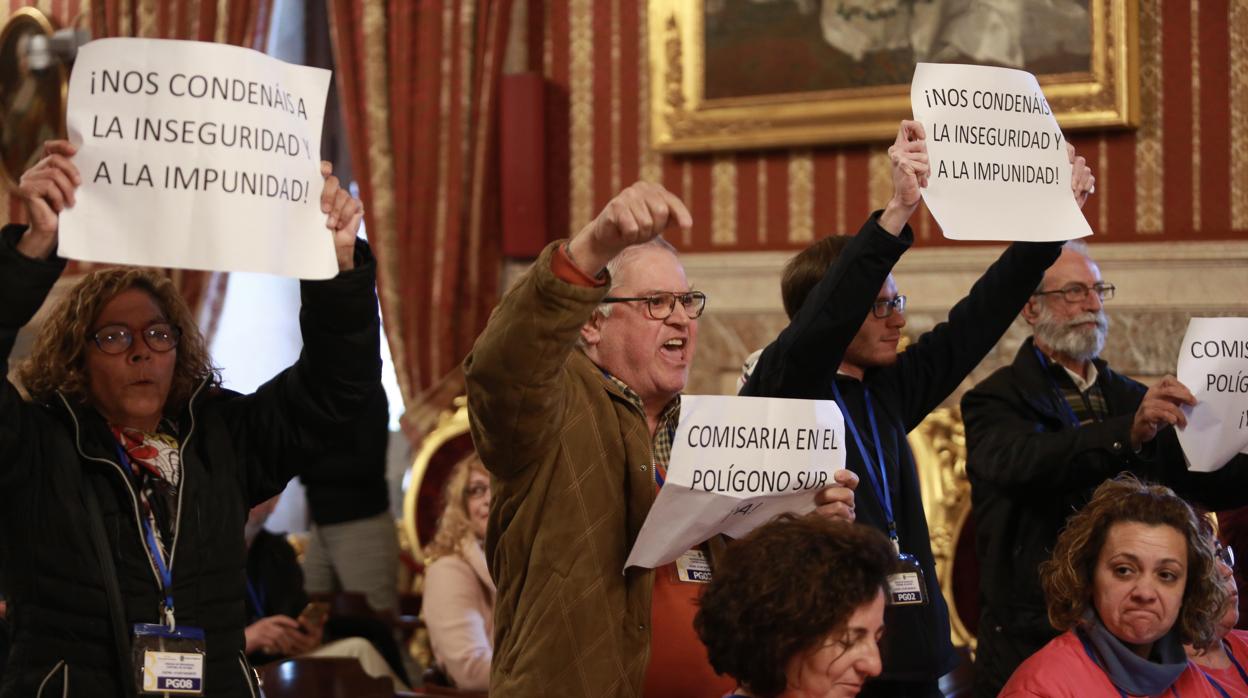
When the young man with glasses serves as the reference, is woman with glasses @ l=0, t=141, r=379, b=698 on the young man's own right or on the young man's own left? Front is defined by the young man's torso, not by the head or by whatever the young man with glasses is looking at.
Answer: on the young man's own right

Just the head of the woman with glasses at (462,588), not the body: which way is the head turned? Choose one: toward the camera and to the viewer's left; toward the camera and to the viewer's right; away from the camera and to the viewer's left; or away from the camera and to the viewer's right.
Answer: toward the camera and to the viewer's right

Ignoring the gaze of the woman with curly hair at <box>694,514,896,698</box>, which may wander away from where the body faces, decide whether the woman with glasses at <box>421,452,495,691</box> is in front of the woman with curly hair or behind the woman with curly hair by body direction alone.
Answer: behind

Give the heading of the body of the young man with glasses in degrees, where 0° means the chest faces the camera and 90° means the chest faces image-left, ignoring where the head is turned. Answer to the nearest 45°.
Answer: approximately 315°

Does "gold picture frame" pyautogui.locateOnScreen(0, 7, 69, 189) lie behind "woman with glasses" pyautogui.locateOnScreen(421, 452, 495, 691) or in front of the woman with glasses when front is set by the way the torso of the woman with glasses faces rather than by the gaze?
behind

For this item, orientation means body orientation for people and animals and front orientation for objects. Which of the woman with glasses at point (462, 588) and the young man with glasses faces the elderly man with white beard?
the woman with glasses

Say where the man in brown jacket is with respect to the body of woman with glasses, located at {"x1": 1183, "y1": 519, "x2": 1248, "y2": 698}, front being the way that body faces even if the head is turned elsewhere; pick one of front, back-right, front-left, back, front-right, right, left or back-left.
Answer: right

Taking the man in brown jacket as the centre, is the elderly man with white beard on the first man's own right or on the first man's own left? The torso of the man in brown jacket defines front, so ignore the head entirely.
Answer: on the first man's own left

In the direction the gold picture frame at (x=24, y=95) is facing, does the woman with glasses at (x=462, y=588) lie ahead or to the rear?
ahead
